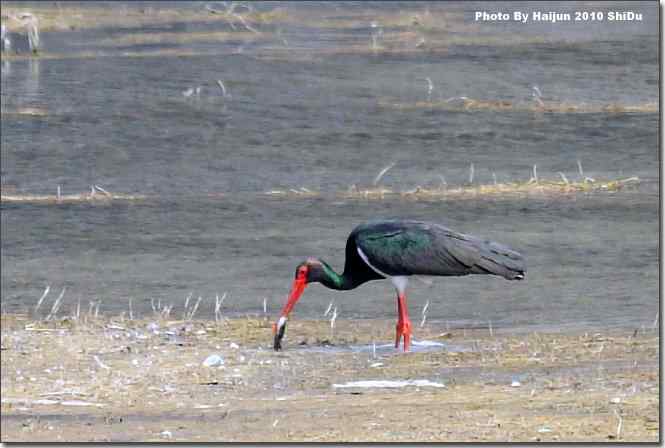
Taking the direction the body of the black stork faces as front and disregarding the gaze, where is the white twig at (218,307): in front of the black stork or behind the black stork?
in front

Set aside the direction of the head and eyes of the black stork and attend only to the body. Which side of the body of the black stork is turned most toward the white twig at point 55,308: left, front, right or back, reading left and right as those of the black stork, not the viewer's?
front

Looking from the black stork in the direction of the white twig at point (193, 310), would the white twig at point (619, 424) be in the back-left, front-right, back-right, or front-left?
back-left

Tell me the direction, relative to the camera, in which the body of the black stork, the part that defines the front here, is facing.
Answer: to the viewer's left

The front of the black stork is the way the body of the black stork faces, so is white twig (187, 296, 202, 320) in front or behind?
in front

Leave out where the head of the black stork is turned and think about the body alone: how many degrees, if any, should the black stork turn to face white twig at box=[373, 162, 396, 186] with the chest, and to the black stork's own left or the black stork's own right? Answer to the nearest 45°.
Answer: approximately 90° to the black stork's own right

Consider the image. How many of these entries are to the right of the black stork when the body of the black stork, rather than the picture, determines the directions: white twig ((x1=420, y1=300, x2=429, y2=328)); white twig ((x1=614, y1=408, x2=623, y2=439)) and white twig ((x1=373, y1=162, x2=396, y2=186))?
2

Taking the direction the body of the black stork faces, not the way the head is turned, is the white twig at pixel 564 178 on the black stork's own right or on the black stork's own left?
on the black stork's own right

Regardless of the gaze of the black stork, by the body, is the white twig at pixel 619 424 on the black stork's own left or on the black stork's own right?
on the black stork's own left

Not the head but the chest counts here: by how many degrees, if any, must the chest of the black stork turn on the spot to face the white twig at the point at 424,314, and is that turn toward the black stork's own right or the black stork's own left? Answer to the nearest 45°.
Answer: approximately 90° to the black stork's own right
